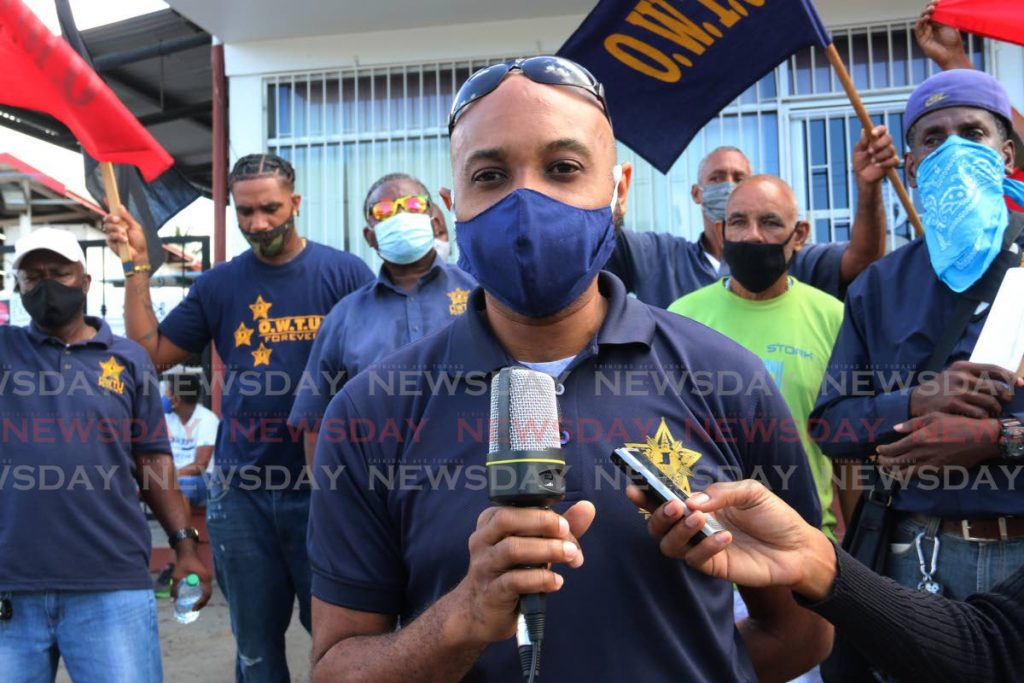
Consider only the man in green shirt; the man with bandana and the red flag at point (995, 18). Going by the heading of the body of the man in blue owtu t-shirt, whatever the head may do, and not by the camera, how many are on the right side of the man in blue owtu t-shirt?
0

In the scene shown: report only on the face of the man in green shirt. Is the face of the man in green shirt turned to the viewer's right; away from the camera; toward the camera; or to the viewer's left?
toward the camera

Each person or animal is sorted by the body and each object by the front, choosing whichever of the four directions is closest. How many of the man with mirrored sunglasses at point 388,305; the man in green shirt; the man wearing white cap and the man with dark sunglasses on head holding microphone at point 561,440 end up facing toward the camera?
4

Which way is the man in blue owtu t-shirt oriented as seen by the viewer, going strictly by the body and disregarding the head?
toward the camera

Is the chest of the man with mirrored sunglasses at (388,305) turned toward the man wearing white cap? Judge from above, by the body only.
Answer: no

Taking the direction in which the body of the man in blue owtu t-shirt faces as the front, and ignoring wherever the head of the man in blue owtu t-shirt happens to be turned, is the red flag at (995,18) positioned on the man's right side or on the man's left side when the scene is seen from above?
on the man's left side

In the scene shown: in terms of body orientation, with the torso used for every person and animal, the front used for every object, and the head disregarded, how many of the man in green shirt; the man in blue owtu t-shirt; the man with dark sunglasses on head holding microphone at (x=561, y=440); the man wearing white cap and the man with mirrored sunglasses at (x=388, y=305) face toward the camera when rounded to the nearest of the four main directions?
5

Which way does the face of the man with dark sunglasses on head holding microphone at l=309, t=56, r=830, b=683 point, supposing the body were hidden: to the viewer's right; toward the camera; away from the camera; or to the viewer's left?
toward the camera

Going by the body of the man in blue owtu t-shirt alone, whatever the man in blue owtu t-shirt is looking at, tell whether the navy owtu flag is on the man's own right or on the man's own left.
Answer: on the man's own left

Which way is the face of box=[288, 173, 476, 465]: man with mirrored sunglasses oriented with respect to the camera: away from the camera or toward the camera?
toward the camera

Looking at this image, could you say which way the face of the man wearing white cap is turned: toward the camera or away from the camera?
toward the camera

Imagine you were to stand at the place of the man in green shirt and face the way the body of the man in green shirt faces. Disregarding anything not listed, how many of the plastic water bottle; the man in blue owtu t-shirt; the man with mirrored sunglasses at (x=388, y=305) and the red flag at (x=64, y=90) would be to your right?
4

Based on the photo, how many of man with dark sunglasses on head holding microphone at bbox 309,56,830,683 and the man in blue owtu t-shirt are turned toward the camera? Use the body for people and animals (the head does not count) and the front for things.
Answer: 2

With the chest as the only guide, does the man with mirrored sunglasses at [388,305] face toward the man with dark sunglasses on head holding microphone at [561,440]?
yes

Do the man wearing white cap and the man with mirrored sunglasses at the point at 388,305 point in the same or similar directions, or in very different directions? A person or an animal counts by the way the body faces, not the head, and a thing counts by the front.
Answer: same or similar directions

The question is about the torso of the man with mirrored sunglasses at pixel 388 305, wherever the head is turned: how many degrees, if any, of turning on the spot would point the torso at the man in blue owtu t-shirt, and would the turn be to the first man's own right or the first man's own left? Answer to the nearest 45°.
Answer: approximately 135° to the first man's own right

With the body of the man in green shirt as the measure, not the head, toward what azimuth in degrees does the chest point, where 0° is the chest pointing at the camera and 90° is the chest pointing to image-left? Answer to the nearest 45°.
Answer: approximately 0°

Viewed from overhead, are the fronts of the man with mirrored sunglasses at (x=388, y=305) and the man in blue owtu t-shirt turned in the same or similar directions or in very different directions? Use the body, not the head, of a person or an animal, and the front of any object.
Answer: same or similar directions

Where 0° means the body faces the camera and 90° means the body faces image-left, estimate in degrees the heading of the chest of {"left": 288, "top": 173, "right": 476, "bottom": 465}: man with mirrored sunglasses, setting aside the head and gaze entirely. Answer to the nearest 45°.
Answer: approximately 0°

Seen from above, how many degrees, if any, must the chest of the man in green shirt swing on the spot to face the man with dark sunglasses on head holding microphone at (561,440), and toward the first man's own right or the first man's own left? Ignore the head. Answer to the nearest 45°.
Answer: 0° — they already face them

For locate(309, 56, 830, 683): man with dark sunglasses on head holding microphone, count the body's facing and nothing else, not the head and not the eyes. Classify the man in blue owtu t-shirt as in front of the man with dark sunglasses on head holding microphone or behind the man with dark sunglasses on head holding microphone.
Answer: behind
